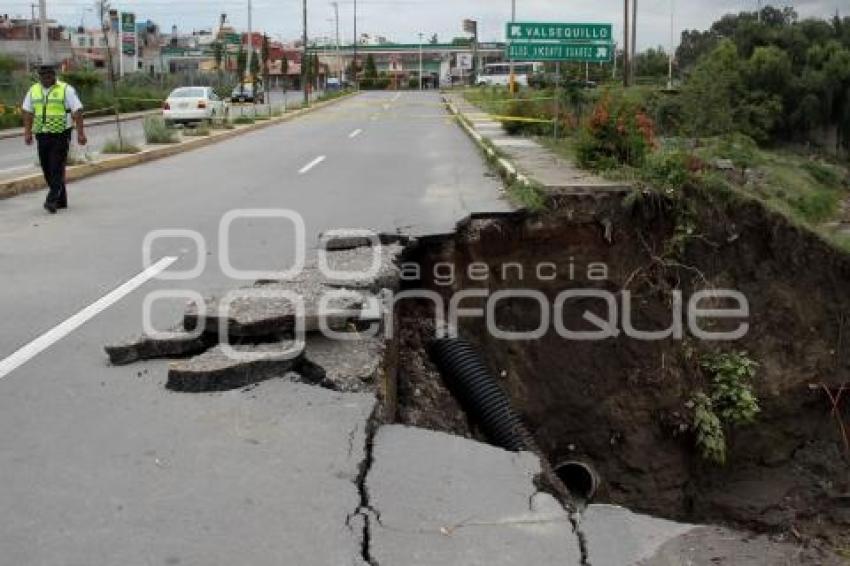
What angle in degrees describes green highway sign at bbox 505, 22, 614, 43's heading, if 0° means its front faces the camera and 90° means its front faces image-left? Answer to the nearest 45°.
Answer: approximately 0°

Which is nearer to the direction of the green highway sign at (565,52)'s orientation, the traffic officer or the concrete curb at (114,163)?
the traffic officer

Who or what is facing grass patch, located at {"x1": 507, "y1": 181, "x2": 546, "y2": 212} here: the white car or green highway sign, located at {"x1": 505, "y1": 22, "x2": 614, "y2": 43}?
the green highway sign

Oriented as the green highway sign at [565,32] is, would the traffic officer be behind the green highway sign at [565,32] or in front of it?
in front

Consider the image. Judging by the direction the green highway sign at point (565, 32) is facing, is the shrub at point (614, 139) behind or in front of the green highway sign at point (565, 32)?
in front

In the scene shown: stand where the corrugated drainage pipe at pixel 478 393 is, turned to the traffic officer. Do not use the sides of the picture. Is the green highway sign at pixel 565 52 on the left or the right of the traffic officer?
right
